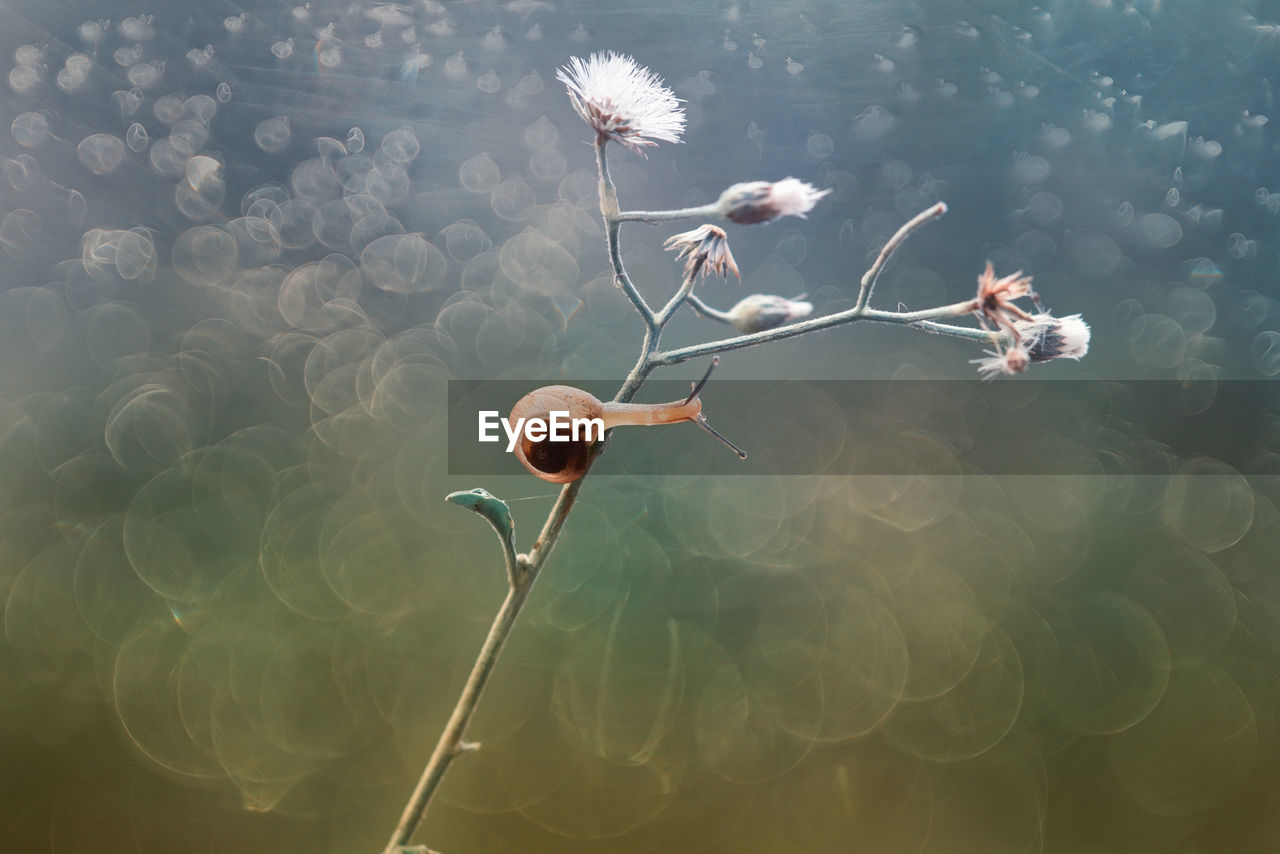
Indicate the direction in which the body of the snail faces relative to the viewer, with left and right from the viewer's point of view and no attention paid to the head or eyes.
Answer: facing to the right of the viewer
